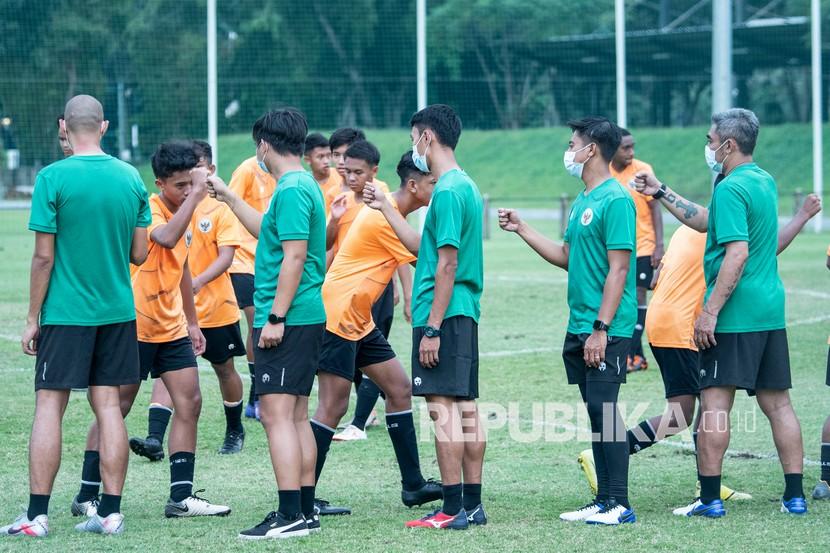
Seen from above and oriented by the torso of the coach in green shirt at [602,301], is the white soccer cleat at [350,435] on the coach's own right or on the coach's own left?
on the coach's own right

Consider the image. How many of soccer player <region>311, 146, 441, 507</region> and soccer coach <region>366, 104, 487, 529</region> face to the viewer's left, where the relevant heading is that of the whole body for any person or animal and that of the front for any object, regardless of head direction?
1

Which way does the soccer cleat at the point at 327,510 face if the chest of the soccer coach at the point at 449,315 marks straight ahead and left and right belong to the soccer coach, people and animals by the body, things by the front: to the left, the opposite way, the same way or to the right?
the opposite way

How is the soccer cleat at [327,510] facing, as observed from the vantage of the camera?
facing to the right of the viewer

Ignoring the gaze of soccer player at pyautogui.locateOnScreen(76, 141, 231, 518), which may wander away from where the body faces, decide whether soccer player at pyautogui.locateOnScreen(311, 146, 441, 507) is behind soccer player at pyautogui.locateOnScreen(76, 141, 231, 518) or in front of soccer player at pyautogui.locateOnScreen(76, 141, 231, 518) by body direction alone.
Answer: in front

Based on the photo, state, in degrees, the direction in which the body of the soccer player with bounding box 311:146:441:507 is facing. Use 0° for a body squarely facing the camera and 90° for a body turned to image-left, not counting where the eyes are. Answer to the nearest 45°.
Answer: approximately 270°

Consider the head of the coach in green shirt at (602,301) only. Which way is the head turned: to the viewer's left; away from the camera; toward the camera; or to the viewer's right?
to the viewer's left

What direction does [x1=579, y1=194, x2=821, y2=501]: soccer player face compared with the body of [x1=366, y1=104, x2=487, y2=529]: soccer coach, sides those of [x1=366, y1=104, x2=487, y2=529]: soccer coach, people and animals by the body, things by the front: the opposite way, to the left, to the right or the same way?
the opposite way

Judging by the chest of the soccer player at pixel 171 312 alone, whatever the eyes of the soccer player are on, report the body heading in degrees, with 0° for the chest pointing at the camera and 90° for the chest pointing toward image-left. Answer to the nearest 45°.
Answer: approximately 315°

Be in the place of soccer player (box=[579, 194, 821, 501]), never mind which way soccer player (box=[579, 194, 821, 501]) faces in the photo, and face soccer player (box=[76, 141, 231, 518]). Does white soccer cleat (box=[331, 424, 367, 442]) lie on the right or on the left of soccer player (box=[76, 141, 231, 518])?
right

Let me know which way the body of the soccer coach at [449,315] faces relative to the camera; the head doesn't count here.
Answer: to the viewer's left

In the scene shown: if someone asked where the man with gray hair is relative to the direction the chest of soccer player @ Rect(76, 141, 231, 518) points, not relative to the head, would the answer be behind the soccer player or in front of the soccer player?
in front

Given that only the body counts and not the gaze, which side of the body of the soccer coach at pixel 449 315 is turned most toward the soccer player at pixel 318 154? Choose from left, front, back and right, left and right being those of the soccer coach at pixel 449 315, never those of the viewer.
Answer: right

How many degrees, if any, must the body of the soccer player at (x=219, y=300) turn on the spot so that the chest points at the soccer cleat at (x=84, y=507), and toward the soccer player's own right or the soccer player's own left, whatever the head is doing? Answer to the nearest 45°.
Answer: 0° — they already face it
